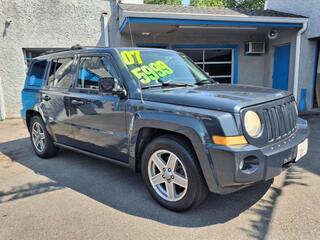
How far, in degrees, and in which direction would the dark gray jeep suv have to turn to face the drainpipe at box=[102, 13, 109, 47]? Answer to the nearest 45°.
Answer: approximately 135° to its left

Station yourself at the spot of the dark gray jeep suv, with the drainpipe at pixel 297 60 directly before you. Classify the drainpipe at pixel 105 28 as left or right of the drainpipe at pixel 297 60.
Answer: left

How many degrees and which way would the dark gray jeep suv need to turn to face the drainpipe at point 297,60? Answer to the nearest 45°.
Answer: approximately 90° to its left

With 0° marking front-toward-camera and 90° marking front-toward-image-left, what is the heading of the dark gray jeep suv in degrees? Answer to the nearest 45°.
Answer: approximately 315°
